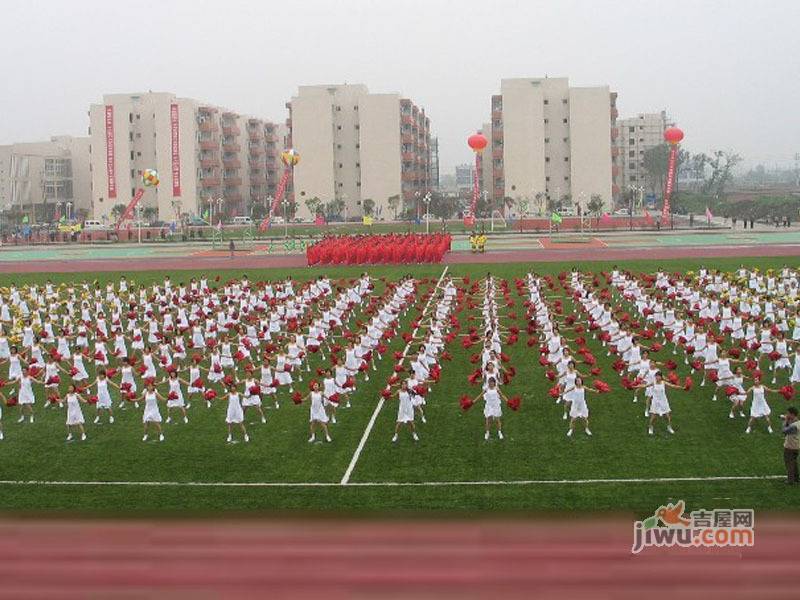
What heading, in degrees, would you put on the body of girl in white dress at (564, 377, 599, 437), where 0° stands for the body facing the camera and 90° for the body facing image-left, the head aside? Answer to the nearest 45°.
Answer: approximately 0°

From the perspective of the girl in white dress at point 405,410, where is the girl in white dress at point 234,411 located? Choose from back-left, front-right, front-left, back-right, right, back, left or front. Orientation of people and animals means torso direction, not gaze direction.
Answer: right

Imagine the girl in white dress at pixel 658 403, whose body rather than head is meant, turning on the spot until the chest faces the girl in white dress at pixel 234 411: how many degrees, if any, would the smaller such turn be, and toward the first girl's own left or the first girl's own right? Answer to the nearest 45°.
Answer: approximately 90° to the first girl's own right

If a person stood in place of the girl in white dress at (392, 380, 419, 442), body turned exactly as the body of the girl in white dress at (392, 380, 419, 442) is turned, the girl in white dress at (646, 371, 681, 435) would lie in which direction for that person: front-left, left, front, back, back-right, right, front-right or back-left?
left

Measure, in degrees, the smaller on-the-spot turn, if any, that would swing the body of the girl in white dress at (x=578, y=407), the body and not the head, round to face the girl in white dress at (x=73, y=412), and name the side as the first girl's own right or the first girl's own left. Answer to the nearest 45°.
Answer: approximately 90° to the first girl's own right

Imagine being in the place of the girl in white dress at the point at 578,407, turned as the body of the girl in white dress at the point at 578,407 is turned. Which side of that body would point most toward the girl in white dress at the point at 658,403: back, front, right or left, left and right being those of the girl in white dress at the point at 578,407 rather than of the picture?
left

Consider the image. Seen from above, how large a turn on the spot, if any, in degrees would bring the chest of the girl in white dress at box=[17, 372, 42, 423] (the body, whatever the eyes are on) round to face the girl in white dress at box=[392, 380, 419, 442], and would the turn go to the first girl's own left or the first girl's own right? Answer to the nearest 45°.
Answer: approximately 45° to the first girl's own left

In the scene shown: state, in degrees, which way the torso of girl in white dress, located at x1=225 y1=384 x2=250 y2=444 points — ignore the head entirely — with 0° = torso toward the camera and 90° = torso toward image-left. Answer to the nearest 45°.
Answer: approximately 0°

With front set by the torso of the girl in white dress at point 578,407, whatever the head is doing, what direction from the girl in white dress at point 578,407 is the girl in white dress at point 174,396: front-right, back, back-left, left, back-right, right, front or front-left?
right

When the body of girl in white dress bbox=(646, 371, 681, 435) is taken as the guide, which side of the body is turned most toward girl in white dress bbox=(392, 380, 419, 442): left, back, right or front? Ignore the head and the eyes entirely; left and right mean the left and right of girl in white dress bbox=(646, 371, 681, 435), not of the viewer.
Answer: right
